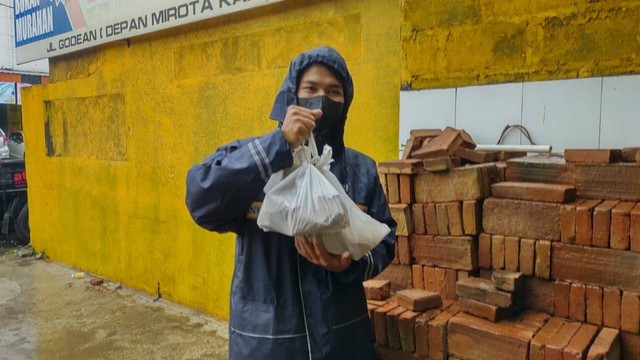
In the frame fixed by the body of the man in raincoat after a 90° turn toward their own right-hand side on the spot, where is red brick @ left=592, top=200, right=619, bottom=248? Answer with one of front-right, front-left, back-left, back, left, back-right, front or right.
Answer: back

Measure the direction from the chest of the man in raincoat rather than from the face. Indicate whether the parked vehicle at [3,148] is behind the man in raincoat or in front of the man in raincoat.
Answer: behind

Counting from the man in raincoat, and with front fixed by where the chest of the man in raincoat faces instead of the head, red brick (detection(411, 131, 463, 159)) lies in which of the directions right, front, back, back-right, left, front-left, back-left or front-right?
back-left

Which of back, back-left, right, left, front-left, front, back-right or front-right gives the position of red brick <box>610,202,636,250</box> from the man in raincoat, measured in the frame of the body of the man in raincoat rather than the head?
left

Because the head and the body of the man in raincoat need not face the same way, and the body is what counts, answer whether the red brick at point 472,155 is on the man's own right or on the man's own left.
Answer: on the man's own left

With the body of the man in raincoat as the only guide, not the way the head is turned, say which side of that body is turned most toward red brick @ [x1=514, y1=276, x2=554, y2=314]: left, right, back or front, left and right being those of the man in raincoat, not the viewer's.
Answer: left

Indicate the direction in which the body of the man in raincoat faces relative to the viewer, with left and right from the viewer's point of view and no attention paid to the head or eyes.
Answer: facing the viewer

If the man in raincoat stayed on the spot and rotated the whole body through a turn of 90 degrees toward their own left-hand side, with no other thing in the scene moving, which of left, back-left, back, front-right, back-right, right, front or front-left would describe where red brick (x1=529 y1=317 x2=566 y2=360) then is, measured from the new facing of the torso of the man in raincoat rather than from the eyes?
front

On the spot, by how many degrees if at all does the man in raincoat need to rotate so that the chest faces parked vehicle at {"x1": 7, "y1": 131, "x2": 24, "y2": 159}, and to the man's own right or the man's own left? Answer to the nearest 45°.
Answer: approximately 135° to the man's own right

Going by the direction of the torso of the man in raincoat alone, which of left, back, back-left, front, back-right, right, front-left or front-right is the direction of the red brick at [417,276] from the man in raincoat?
back-left

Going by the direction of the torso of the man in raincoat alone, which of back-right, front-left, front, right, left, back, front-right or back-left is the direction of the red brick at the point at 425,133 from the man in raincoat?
back-left

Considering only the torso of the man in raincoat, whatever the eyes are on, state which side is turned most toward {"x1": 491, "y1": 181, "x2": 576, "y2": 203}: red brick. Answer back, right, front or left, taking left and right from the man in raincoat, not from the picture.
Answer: left

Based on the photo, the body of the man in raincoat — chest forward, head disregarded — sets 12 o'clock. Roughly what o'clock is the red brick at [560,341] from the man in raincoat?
The red brick is roughly at 9 o'clock from the man in raincoat.

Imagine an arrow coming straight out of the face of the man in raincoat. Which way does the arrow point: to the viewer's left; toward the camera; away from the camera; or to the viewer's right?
toward the camera

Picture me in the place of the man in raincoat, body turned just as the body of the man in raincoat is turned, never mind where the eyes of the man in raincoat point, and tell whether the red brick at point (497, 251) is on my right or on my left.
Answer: on my left

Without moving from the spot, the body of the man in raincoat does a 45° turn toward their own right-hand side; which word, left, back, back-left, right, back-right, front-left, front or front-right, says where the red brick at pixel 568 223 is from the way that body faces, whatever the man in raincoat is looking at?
back-left

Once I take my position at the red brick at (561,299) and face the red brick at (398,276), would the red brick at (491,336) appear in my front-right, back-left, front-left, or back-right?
front-left
